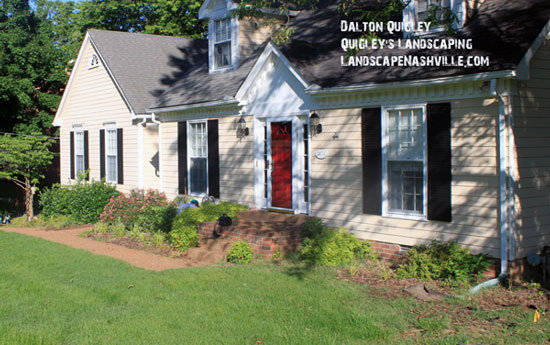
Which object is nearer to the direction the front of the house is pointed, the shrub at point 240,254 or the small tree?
the shrub

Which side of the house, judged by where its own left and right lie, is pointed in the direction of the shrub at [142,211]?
right

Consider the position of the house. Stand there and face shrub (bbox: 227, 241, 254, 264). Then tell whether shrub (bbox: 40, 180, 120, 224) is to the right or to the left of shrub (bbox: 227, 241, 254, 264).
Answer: right

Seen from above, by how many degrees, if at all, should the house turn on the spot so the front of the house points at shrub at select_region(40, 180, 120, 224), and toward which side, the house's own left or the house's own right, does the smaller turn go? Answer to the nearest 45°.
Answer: approximately 90° to the house's own right

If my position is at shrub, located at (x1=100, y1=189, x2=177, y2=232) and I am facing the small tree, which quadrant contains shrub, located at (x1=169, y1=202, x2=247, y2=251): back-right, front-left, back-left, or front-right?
back-left

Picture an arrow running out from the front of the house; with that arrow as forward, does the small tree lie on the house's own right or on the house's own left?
on the house's own right

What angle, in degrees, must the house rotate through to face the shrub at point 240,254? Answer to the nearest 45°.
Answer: approximately 45° to its right
